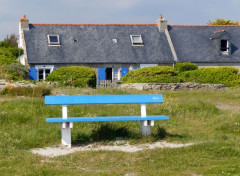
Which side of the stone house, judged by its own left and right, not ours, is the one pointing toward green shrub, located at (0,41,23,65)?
right

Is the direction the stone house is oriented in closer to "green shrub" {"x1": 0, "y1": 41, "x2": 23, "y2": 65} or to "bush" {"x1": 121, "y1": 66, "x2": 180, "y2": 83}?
the bush

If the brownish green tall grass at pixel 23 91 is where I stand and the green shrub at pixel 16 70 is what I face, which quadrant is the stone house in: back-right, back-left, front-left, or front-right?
front-right

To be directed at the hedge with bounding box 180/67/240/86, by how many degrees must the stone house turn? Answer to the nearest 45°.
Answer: approximately 45° to its left

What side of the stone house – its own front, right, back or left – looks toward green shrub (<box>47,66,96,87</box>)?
front

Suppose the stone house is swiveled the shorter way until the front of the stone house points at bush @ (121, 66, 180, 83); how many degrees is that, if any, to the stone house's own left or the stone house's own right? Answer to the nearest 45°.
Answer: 0° — it already faces it

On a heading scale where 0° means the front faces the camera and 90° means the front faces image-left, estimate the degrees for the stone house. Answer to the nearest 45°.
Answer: approximately 0°

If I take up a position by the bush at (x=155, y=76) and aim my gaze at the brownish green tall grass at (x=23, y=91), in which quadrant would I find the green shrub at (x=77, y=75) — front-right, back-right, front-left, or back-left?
front-right

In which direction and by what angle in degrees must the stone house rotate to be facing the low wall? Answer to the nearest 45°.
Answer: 0° — it already faces it

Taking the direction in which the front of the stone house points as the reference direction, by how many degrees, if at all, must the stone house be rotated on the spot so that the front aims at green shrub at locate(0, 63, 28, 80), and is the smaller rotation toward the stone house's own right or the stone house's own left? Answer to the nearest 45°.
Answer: approximately 45° to the stone house's own right

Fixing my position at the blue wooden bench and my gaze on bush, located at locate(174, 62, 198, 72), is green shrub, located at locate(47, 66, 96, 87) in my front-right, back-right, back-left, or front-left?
front-left

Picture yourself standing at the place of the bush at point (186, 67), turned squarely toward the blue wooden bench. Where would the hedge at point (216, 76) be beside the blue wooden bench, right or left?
left

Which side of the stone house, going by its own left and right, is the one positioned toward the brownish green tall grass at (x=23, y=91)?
front
